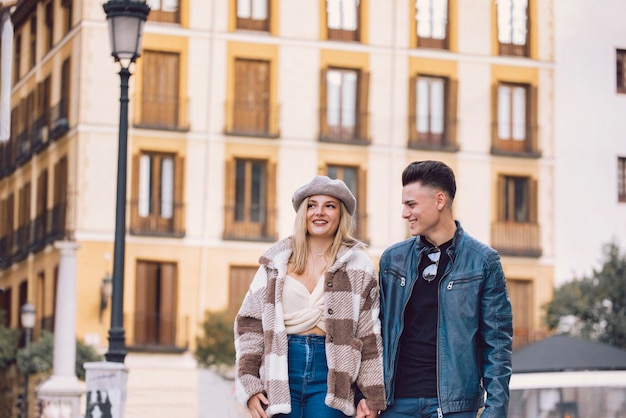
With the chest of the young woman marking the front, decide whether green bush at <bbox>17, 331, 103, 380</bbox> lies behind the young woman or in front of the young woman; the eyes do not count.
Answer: behind

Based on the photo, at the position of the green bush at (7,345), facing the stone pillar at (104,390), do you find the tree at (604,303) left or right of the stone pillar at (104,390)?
left

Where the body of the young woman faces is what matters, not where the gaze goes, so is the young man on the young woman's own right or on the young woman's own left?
on the young woman's own left

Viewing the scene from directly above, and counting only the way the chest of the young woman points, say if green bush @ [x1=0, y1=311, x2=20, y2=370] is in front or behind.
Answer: behind

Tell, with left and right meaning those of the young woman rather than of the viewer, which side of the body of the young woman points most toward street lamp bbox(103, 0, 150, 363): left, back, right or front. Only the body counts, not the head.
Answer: back

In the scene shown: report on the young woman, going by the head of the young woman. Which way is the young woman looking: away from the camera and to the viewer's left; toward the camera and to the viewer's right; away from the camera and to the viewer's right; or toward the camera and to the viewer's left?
toward the camera and to the viewer's right

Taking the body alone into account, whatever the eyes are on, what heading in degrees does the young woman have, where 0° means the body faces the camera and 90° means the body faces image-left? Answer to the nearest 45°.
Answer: approximately 0°

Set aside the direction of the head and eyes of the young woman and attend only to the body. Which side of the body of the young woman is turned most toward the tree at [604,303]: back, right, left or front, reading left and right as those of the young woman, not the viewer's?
back

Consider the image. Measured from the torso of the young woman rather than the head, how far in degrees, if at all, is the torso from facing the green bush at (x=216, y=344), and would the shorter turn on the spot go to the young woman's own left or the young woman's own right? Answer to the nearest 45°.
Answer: approximately 180°

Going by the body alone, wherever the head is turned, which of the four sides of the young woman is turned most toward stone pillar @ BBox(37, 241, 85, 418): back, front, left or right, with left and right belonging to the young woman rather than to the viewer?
back
